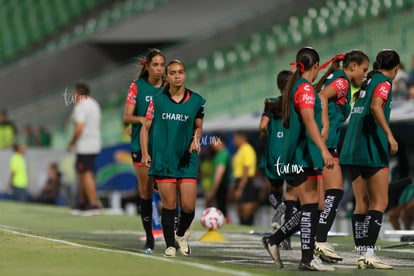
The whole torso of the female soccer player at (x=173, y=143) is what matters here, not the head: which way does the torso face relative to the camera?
toward the camera

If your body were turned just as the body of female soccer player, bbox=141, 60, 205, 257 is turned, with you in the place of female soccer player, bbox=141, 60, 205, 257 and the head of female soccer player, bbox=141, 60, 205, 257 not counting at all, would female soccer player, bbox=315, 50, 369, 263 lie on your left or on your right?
on your left

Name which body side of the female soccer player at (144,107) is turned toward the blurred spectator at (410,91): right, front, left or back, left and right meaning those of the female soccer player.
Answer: left

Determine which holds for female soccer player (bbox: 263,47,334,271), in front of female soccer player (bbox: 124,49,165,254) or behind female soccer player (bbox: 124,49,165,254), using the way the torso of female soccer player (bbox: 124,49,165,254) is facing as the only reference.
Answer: in front

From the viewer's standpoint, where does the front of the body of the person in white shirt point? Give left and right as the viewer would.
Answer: facing away from the viewer and to the left of the viewer

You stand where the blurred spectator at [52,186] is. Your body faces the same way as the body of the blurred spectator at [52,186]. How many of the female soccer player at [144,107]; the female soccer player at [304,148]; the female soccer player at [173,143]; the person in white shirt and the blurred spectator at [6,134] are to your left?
4

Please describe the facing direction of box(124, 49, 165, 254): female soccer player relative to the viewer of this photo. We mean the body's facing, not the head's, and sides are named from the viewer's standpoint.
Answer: facing the viewer and to the right of the viewer

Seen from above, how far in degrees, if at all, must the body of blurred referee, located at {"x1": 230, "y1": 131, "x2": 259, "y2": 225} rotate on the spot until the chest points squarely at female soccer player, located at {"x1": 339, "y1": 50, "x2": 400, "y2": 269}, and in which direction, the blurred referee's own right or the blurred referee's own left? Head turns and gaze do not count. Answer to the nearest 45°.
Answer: approximately 90° to the blurred referee's own left

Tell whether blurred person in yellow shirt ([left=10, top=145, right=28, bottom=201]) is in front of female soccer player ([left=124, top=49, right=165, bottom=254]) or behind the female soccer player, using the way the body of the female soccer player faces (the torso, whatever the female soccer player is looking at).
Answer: behind

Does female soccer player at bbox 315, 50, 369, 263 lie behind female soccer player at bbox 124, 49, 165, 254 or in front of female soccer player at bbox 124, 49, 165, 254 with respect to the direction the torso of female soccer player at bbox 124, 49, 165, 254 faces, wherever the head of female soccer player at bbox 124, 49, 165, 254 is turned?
in front
